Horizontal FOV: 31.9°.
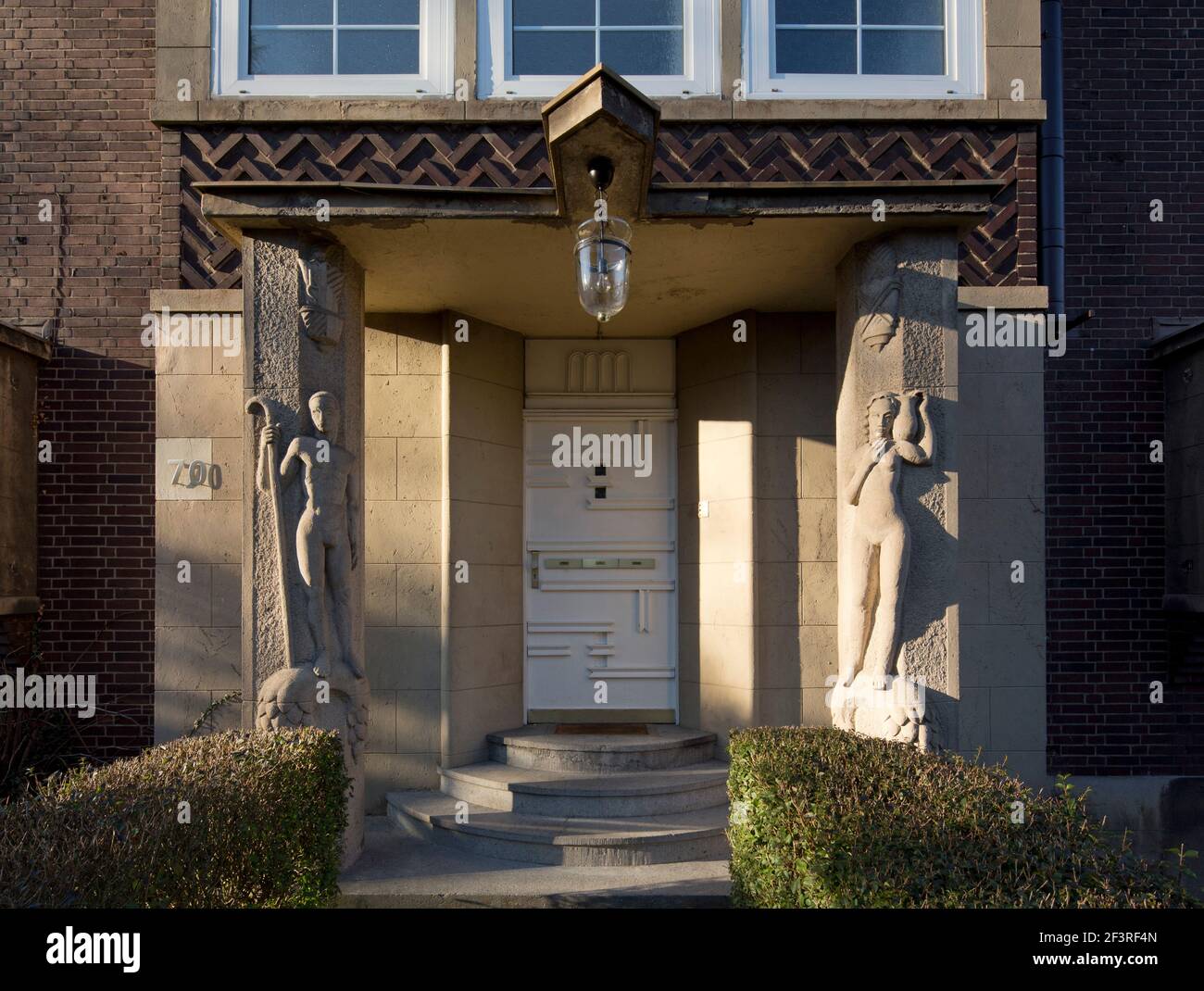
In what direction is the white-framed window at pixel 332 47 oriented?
toward the camera

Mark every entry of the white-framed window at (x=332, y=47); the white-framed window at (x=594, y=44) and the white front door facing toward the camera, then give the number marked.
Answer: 3

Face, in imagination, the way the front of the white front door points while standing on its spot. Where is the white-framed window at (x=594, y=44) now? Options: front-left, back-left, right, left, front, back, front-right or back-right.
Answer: front

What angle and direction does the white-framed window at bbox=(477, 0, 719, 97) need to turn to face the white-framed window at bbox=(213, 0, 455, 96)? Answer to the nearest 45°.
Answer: approximately 90° to its right

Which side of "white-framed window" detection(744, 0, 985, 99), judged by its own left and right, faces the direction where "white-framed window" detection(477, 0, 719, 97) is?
right

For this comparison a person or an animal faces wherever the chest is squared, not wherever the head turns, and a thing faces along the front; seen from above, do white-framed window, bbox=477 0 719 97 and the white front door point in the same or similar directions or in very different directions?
same or similar directions

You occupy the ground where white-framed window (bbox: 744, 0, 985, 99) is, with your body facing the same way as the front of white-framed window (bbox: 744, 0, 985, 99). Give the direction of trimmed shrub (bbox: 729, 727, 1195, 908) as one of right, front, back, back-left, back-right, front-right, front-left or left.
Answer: front

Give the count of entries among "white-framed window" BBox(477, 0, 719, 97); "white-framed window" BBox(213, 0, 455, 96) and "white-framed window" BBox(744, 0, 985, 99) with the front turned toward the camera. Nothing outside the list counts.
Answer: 3

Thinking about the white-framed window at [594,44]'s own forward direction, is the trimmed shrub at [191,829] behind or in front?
in front

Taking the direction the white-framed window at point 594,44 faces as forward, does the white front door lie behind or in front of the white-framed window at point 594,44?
behind

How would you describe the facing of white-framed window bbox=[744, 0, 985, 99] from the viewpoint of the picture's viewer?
facing the viewer

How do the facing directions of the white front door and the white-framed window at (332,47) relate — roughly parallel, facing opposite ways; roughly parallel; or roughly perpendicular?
roughly parallel

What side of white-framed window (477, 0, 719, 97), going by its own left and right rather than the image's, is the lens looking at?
front
